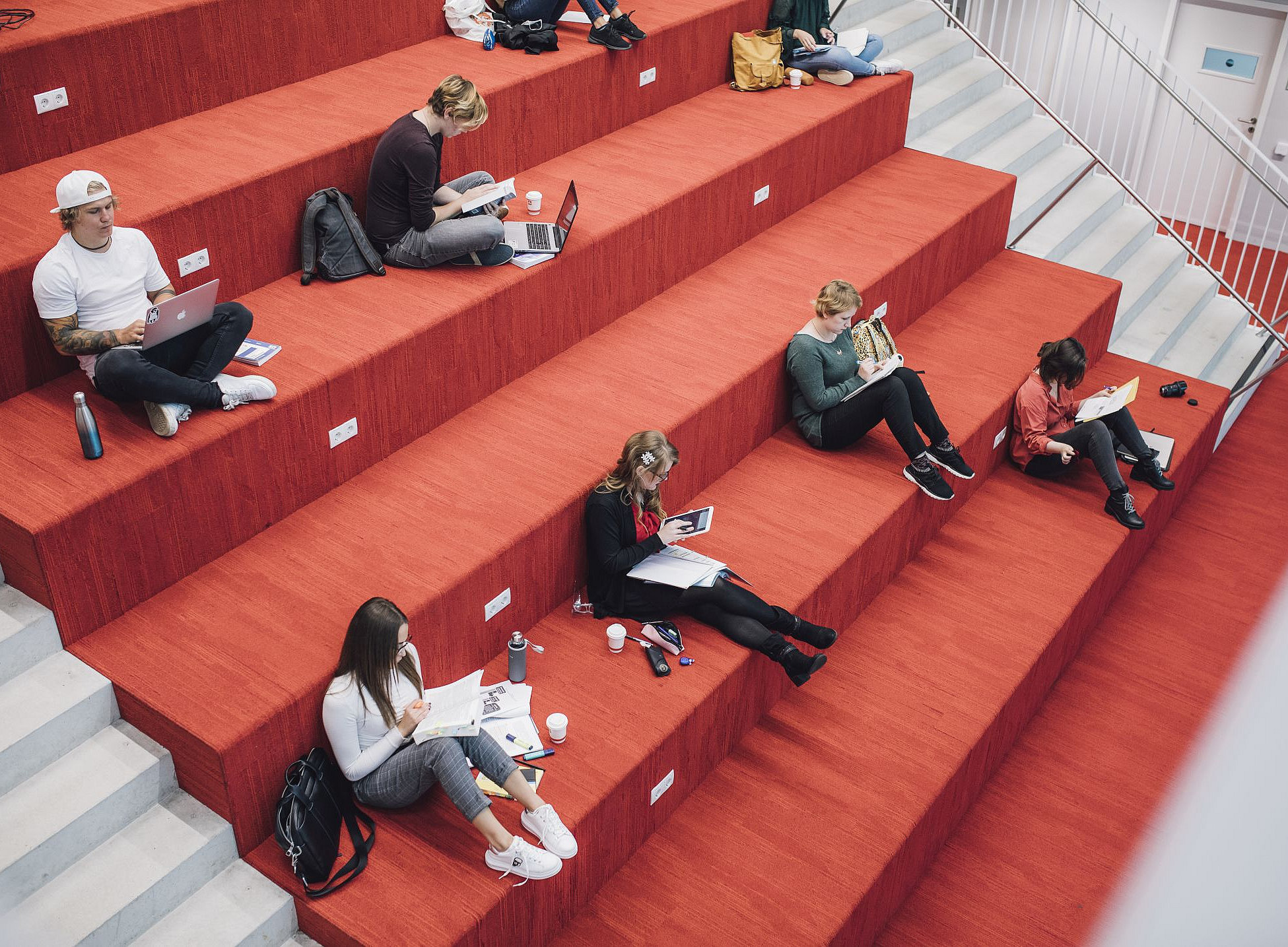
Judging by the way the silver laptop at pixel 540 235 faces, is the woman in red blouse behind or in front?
behind

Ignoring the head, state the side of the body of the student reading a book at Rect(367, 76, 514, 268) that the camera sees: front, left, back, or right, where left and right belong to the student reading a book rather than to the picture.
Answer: right

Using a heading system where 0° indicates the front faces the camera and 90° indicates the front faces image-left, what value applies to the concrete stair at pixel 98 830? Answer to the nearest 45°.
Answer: approximately 315°

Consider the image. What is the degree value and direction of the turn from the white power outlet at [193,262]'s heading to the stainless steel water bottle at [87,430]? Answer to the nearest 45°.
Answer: approximately 45° to its right

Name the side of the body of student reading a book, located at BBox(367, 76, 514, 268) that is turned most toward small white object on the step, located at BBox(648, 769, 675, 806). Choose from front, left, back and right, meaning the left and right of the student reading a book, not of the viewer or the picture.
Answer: right

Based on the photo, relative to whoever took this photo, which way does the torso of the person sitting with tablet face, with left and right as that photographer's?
facing to the right of the viewer

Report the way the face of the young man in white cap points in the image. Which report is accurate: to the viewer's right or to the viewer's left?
to the viewer's right

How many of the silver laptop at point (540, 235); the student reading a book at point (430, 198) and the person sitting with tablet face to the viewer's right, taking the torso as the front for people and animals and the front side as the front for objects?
2

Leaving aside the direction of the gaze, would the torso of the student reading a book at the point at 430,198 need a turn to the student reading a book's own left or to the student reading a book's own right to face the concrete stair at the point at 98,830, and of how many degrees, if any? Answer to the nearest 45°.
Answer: approximately 135° to the student reading a book's own right

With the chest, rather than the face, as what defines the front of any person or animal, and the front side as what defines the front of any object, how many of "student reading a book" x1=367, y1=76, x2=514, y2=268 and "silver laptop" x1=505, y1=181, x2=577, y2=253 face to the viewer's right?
1

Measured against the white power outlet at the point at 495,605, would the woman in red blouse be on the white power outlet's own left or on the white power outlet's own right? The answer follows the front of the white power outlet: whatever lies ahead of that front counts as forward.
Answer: on the white power outlet's own left
